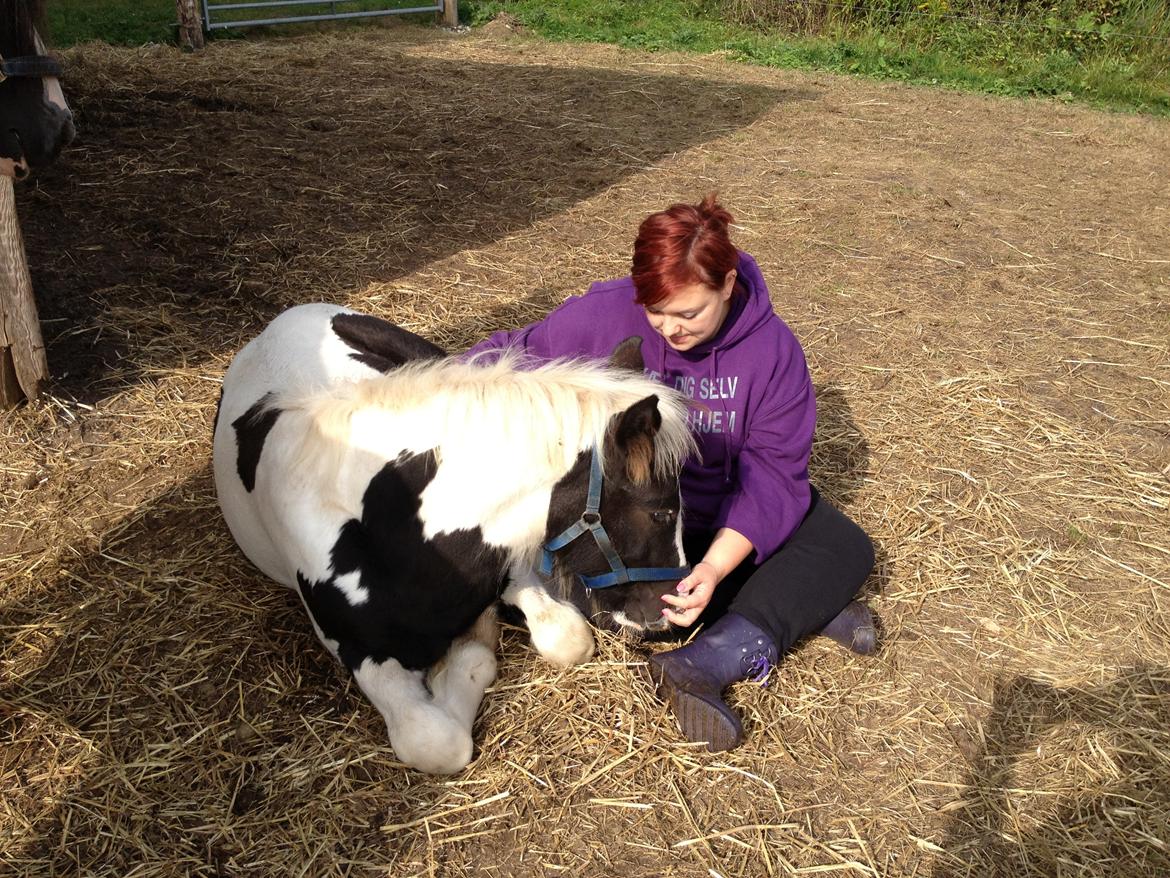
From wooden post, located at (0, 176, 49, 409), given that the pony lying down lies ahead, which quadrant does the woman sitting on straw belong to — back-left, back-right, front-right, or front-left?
front-left

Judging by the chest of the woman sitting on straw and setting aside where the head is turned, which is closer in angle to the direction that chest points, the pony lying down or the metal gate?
the pony lying down

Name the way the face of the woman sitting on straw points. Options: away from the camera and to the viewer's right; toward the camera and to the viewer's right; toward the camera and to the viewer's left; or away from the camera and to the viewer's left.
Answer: toward the camera and to the viewer's left

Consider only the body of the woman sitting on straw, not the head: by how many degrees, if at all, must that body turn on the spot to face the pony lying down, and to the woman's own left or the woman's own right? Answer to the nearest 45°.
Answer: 0° — they already face it

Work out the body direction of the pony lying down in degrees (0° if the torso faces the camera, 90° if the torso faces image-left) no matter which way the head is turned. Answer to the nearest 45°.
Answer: approximately 315°

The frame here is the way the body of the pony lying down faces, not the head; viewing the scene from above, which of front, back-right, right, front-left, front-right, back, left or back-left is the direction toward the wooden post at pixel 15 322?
back

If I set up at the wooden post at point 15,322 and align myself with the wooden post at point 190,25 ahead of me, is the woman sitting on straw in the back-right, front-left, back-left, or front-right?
back-right

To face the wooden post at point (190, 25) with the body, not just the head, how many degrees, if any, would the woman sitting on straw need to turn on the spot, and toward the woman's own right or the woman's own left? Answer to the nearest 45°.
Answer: approximately 90° to the woman's own right

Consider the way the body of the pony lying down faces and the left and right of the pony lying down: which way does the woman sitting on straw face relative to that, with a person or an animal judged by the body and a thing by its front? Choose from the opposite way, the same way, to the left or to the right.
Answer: to the right

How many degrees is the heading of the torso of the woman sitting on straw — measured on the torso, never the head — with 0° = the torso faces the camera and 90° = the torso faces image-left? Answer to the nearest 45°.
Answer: approximately 45°

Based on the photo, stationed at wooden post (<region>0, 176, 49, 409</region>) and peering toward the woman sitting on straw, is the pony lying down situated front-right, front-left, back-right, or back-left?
front-right

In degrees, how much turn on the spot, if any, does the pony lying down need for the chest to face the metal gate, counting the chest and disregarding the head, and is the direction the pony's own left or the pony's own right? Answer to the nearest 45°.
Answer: approximately 135° to the pony's own left

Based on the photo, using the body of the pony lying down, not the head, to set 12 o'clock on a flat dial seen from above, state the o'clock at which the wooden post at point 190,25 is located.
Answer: The wooden post is roughly at 7 o'clock from the pony lying down.
